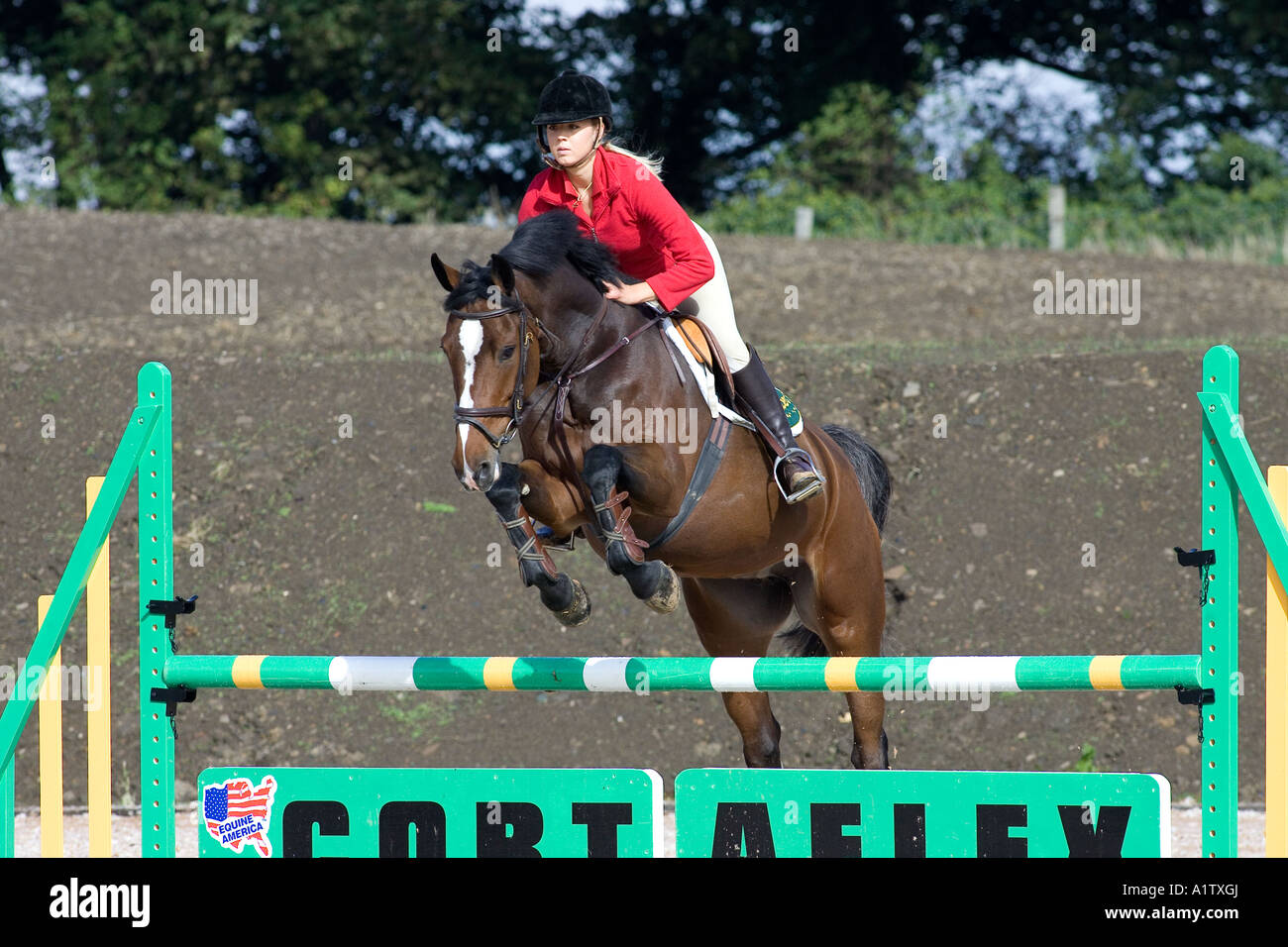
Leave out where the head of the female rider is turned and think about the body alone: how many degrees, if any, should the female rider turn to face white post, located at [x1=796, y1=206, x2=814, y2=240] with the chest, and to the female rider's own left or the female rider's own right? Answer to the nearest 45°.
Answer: approximately 135° to the female rider's own right

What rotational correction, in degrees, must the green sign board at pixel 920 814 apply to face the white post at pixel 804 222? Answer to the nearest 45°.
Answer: approximately 180°

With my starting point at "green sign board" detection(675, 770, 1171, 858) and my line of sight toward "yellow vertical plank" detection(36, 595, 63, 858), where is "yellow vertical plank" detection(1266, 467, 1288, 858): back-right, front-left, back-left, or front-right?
back-right

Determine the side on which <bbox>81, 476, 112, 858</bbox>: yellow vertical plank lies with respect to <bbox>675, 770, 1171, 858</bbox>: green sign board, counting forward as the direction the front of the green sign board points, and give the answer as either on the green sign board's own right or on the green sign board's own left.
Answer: on the green sign board's own right

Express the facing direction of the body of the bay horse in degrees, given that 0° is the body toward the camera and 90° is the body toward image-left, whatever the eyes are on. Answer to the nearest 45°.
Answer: approximately 45°

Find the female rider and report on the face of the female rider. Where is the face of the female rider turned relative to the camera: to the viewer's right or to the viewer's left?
to the viewer's left

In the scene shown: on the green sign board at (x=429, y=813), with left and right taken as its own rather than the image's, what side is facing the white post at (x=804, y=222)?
back

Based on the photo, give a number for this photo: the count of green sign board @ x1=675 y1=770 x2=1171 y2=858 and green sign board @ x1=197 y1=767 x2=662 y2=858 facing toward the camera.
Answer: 2

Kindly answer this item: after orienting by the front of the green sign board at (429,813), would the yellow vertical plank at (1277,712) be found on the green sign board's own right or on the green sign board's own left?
on the green sign board's own left

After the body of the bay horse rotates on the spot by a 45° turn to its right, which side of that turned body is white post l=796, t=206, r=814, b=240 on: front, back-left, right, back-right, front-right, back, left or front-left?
right
